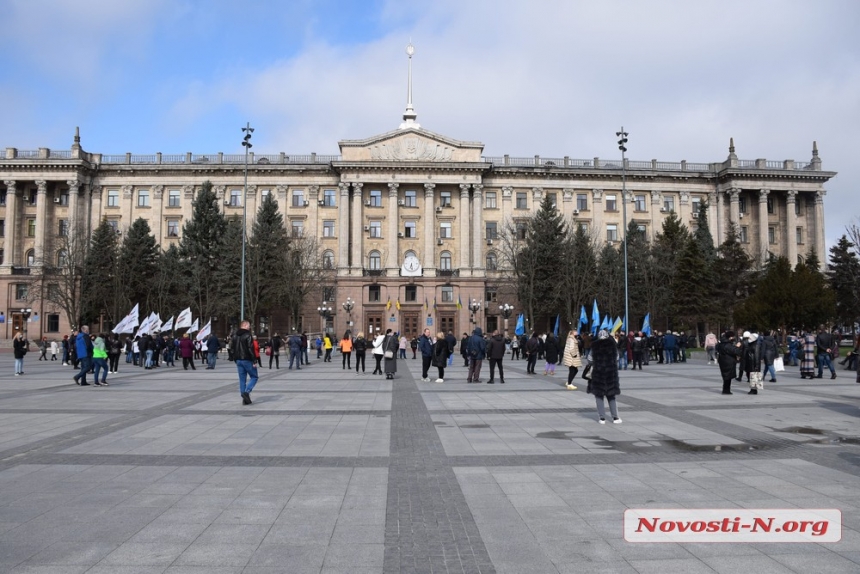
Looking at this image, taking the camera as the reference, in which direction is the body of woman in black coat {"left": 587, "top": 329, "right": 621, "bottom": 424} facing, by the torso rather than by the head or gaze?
away from the camera

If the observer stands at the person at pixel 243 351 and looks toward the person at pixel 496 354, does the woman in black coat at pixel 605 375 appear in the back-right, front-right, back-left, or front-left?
front-right

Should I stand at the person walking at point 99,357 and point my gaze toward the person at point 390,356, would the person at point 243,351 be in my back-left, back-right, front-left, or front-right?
front-right

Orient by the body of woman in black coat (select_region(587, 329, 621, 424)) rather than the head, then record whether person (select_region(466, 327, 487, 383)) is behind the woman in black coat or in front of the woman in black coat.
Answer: in front

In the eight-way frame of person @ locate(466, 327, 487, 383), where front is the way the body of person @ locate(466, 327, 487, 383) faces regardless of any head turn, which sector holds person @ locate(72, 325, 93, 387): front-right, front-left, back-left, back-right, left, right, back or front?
left

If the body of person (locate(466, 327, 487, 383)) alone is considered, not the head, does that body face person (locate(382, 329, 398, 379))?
no

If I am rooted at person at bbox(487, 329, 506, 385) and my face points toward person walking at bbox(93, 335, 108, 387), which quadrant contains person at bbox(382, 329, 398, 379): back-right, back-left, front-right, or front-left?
front-right

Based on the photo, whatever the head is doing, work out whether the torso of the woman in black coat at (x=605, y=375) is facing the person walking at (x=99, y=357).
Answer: no

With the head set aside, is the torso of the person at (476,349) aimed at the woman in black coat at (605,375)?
no

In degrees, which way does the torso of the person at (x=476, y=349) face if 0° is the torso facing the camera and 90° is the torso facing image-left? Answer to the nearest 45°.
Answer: approximately 180°
